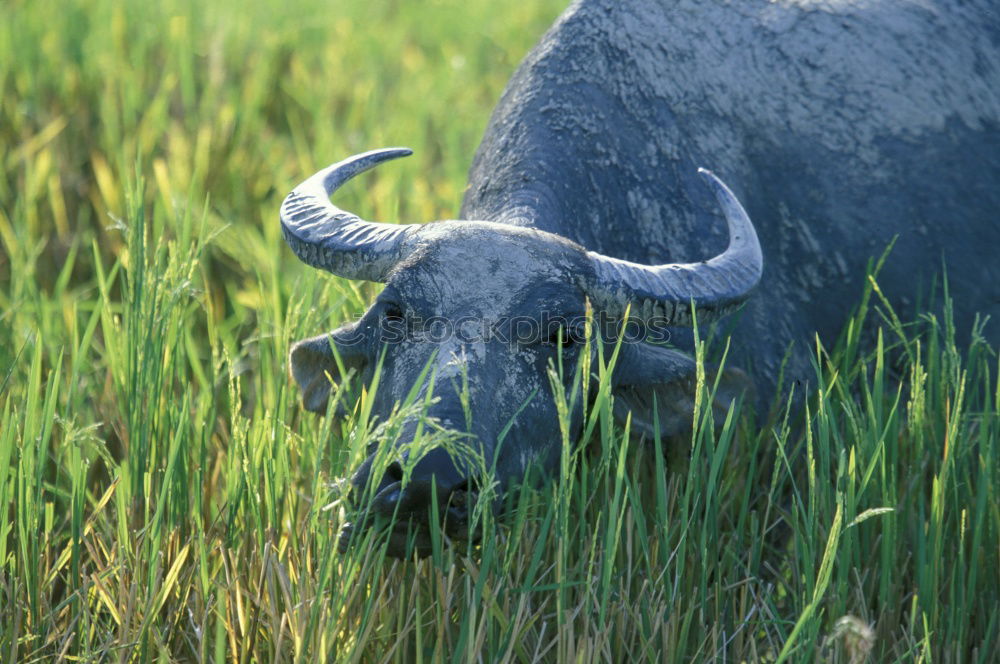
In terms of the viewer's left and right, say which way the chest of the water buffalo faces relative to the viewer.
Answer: facing the viewer and to the left of the viewer
